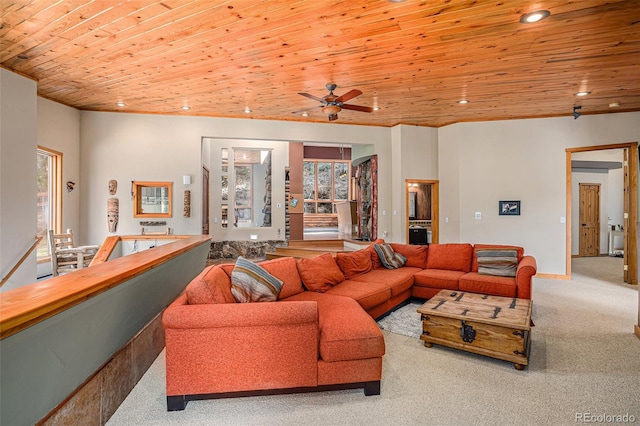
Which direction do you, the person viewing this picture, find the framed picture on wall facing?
facing the viewer

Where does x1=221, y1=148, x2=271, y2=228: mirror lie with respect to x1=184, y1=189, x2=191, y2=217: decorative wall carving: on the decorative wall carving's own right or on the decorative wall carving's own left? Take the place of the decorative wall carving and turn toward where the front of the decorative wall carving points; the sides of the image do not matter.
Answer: on the decorative wall carving's own left

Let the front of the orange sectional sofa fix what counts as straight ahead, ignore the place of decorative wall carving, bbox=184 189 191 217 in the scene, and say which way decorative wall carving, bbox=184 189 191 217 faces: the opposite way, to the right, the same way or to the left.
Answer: the same way

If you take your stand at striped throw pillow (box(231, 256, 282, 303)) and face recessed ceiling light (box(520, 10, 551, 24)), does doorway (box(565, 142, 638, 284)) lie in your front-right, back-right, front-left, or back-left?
front-left

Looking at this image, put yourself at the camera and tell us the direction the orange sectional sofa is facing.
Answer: facing the viewer and to the right of the viewer

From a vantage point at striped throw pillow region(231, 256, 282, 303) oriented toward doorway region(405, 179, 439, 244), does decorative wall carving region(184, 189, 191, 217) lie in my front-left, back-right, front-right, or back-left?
front-left

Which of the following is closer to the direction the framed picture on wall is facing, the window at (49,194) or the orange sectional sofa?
the orange sectional sofa

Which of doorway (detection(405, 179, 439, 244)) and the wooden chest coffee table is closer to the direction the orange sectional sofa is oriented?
the wooden chest coffee table

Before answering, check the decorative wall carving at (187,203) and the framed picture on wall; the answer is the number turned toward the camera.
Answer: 2

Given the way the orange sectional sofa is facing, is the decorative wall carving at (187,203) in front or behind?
behind

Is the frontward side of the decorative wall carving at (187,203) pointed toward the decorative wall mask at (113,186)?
no

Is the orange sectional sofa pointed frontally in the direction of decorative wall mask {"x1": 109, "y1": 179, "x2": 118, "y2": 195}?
no

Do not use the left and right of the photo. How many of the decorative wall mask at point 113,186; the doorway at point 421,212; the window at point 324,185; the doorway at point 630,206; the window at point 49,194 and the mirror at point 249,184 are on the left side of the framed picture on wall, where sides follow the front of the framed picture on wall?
1

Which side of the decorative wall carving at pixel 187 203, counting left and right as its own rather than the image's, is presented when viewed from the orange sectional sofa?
front

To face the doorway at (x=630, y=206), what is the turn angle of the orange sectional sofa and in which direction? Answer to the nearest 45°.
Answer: approximately 90° to its left

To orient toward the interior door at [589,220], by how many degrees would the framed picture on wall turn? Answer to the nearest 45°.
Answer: approximately 135° to its left
